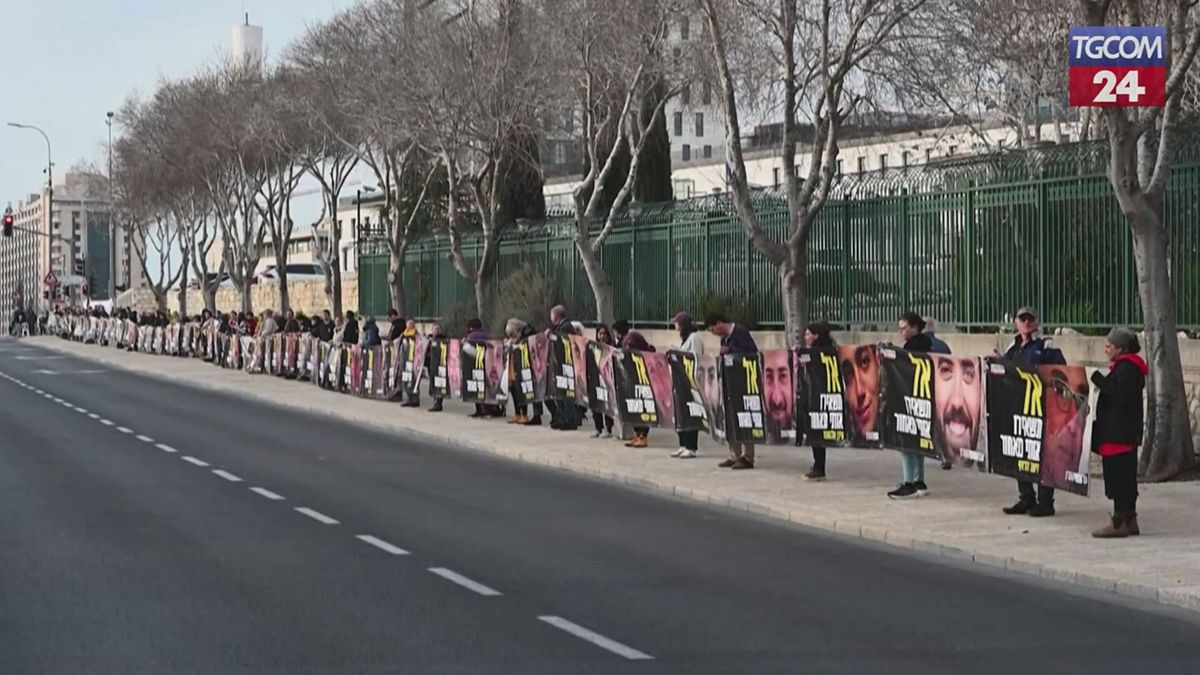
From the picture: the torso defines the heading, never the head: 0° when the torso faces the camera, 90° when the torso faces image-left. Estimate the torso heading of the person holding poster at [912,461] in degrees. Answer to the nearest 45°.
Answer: approximately 90°

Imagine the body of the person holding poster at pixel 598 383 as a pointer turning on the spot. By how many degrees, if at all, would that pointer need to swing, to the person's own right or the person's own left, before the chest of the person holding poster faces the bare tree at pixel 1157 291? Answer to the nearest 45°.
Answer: approximately 90° to the person's own left

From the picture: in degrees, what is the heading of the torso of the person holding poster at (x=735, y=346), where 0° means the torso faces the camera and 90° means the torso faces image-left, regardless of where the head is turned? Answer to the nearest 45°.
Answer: approximately 45°

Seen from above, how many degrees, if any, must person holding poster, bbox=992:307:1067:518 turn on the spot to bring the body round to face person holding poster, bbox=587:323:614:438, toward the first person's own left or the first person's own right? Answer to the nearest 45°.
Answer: approximately 90° to the first person's own right

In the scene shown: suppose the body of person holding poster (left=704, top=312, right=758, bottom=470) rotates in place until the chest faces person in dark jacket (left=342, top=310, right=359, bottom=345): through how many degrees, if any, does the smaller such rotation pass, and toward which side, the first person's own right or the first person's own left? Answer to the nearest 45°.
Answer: approximately 90° to the first person's own right

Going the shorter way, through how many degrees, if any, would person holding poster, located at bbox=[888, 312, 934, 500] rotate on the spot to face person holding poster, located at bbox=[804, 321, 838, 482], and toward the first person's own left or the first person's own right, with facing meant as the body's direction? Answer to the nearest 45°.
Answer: approximately 45° to the first person's own right

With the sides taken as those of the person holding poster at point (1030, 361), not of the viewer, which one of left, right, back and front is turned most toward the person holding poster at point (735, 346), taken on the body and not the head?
right

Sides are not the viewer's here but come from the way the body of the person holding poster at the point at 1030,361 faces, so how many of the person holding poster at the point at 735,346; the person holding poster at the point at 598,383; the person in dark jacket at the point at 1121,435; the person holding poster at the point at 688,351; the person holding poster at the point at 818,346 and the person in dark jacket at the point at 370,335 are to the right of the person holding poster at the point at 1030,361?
5
